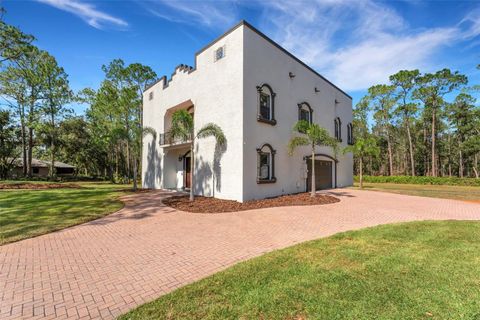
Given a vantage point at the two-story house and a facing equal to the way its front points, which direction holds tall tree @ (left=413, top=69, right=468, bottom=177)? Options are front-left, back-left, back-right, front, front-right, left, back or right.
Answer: back

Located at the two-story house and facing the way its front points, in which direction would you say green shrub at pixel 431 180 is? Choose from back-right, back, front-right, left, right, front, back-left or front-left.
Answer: back

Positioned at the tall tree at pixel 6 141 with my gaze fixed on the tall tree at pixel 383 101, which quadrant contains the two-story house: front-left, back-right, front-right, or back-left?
front-right

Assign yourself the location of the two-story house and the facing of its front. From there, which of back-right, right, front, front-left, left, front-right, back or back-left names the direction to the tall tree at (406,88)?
back

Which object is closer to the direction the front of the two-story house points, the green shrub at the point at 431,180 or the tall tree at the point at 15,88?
the tall tree

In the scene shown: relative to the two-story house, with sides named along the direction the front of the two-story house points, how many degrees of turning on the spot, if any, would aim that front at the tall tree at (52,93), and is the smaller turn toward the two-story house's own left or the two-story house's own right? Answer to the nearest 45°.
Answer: approximately 90° to the two-story house's own right

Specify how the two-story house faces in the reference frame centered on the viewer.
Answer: facing the viewer and to the left of the viewer

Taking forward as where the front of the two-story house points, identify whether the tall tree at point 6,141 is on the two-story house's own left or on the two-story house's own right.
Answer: on the two-story house's own right

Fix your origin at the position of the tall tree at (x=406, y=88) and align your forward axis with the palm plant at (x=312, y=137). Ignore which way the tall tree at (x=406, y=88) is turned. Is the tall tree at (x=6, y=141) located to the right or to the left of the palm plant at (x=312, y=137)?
right

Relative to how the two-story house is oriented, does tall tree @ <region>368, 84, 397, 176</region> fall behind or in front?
behind
